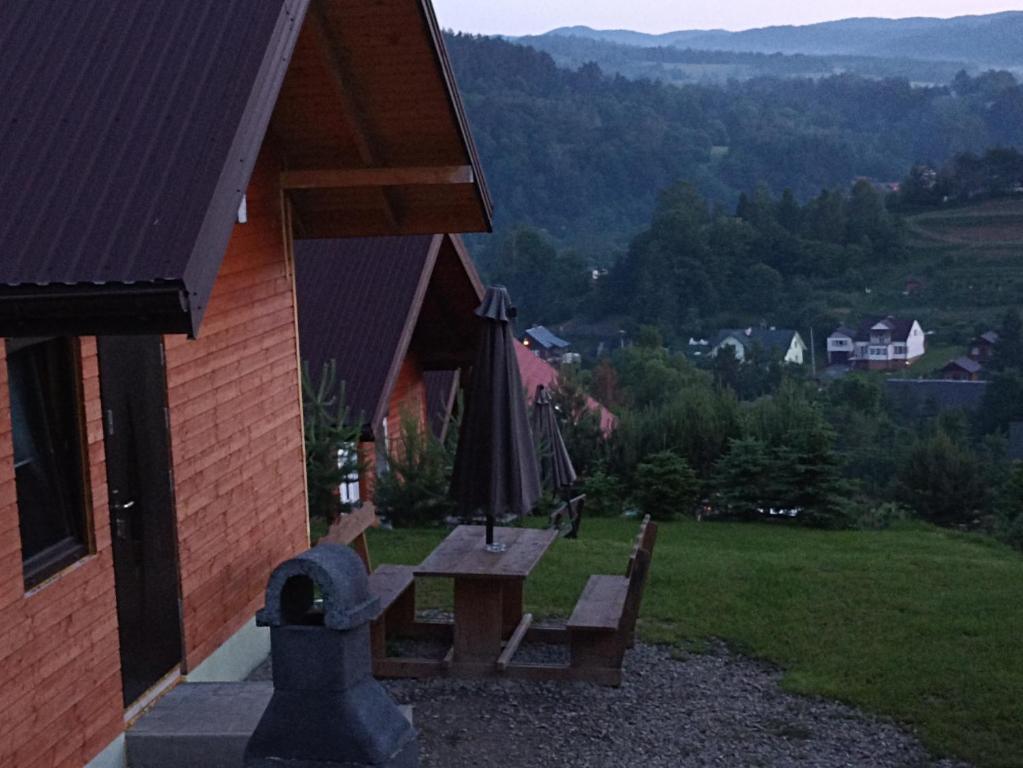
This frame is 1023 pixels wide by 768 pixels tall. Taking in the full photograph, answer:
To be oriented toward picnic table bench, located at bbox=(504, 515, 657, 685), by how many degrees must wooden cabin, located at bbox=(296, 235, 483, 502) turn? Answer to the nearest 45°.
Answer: approximately 45° to its right

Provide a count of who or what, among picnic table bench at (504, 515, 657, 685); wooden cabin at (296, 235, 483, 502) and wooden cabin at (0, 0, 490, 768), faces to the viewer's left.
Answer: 1

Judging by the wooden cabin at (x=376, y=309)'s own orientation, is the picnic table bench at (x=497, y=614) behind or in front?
in front

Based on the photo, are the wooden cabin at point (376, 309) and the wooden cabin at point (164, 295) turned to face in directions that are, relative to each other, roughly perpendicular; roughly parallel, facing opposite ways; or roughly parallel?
roughly parallel

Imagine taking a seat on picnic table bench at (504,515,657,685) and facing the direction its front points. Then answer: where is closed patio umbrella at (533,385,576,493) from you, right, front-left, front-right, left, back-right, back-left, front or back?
right

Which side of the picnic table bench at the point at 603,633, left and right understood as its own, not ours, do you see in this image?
left

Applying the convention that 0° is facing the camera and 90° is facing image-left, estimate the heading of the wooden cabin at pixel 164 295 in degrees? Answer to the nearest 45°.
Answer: approximately 315°

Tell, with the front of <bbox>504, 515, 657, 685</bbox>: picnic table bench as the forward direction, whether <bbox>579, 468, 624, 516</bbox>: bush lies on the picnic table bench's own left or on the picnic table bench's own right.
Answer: on the picnic table bench's own right

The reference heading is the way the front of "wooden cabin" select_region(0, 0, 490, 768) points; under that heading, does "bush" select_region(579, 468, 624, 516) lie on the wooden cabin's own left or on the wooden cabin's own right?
on the wooden cabin's own left

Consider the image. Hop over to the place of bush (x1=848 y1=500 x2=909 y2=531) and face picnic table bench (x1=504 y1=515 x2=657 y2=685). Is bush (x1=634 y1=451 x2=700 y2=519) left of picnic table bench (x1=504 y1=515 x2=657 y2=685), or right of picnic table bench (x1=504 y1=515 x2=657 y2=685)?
right

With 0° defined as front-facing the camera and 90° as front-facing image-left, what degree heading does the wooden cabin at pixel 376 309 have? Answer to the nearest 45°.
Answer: approximately 315°

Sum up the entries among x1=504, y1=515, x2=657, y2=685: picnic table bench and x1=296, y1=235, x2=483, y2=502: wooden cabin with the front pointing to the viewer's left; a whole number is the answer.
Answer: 1

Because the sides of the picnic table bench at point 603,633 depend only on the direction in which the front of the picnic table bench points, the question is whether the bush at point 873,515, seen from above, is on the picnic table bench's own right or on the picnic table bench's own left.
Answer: on the picnic table bench's own right

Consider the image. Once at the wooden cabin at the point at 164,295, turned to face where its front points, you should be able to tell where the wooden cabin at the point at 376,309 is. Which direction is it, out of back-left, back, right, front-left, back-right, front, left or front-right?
back-left

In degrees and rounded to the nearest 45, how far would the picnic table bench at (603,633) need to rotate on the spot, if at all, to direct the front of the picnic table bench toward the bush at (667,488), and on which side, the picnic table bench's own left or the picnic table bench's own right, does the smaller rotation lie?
approximately 90° to the picnic table bench's own right
